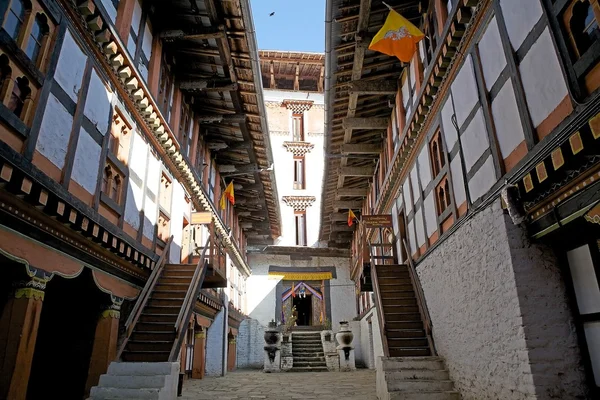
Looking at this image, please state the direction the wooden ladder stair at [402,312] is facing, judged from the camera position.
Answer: facing the viewer

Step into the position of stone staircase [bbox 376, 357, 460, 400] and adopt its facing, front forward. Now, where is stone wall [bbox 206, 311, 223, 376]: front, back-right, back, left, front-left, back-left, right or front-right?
back-right

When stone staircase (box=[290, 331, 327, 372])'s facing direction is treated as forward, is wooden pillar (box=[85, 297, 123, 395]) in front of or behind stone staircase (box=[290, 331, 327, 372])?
in front

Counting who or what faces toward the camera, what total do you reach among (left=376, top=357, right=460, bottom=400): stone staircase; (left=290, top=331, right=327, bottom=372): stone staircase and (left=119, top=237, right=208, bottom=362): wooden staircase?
3

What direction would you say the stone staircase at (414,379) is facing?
toward the camera

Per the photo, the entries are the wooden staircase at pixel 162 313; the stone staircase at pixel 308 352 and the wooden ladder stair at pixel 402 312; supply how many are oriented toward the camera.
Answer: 3

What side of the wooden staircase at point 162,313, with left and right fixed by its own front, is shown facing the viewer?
front

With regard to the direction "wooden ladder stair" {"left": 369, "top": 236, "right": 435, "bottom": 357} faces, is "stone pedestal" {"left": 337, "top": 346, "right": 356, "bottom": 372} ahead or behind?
behind

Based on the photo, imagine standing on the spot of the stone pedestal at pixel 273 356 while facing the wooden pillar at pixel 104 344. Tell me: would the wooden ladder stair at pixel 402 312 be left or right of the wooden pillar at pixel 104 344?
left

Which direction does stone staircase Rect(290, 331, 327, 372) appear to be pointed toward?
toward the camera

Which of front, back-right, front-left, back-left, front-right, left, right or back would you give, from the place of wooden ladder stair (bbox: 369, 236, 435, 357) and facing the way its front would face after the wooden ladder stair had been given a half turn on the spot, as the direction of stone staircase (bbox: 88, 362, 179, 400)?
back-left

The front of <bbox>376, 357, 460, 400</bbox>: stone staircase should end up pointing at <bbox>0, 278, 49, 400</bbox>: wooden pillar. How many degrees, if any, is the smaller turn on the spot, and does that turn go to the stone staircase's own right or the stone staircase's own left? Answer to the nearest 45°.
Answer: approximately 45° to the stone staircase's own right

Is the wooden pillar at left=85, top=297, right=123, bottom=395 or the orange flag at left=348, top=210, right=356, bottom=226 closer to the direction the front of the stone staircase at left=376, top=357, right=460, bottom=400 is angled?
the wooden pillar
